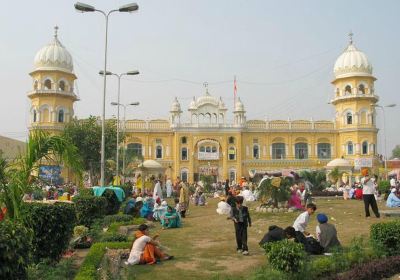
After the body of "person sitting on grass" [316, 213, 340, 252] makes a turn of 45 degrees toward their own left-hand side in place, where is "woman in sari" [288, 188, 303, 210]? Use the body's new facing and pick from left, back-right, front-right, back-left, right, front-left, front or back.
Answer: right

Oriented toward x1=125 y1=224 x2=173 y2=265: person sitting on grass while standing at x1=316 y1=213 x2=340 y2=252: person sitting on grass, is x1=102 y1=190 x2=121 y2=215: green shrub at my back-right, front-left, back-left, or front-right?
front-right

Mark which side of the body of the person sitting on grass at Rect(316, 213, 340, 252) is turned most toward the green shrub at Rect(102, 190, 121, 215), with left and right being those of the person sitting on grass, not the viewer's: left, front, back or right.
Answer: front

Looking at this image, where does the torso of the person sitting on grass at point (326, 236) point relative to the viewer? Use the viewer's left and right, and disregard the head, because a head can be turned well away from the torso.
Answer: facing away from the viewer and to the left of the viewer

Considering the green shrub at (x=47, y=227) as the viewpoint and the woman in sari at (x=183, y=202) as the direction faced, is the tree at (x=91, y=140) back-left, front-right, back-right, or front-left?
front-left

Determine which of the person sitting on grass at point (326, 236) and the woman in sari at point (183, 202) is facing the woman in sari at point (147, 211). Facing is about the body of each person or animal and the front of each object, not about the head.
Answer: the person sitting on grass

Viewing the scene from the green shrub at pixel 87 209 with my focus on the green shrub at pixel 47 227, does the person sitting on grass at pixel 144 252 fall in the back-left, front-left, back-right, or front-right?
front-left

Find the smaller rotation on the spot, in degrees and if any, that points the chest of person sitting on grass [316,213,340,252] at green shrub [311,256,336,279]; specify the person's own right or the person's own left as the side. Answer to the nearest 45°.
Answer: approximately 135° to the person's own left
